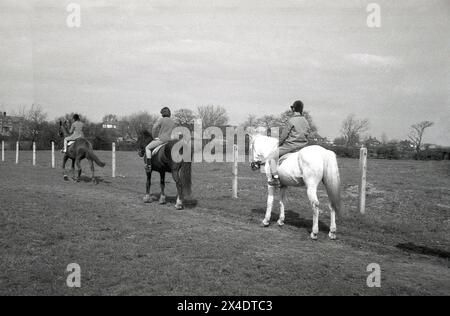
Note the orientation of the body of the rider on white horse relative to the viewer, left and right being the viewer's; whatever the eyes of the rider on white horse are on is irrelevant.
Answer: facing away from the viewer and to the left of the viewer

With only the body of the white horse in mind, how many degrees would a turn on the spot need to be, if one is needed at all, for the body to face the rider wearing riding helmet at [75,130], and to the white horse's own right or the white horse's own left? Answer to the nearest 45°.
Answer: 0° — it already faces them

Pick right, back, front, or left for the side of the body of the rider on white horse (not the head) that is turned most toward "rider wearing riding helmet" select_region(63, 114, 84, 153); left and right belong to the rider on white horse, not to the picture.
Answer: front

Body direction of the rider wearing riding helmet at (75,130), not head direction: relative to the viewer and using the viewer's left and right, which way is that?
facing away from the viewer and to the left of the viewer

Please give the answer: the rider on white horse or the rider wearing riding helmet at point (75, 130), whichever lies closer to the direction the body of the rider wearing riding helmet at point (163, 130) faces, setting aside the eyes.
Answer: the rider wearing riding helmet

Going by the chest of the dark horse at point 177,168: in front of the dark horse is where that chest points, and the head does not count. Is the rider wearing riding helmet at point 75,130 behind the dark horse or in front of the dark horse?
in front

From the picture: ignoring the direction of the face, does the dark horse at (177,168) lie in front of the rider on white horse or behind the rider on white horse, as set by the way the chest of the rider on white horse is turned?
in front

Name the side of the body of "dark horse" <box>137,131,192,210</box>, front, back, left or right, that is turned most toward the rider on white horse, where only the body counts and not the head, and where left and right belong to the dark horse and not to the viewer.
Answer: back

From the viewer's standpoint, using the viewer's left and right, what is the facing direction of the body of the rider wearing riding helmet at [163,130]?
facing away from the viewer and to the left of the viewer

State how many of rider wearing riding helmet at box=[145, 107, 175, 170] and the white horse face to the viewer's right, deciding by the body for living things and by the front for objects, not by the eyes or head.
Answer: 0

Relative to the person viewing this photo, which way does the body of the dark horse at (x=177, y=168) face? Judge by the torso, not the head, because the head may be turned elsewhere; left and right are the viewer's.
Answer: facing away from the viewer and to the left of the viewer

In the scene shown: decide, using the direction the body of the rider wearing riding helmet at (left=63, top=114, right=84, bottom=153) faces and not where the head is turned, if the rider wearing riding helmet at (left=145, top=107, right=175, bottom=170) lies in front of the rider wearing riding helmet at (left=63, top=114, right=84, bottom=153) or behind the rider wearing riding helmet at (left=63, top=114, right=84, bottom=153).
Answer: behind

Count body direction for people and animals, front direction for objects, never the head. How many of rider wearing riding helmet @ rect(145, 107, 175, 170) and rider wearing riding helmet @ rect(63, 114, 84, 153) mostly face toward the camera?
0
